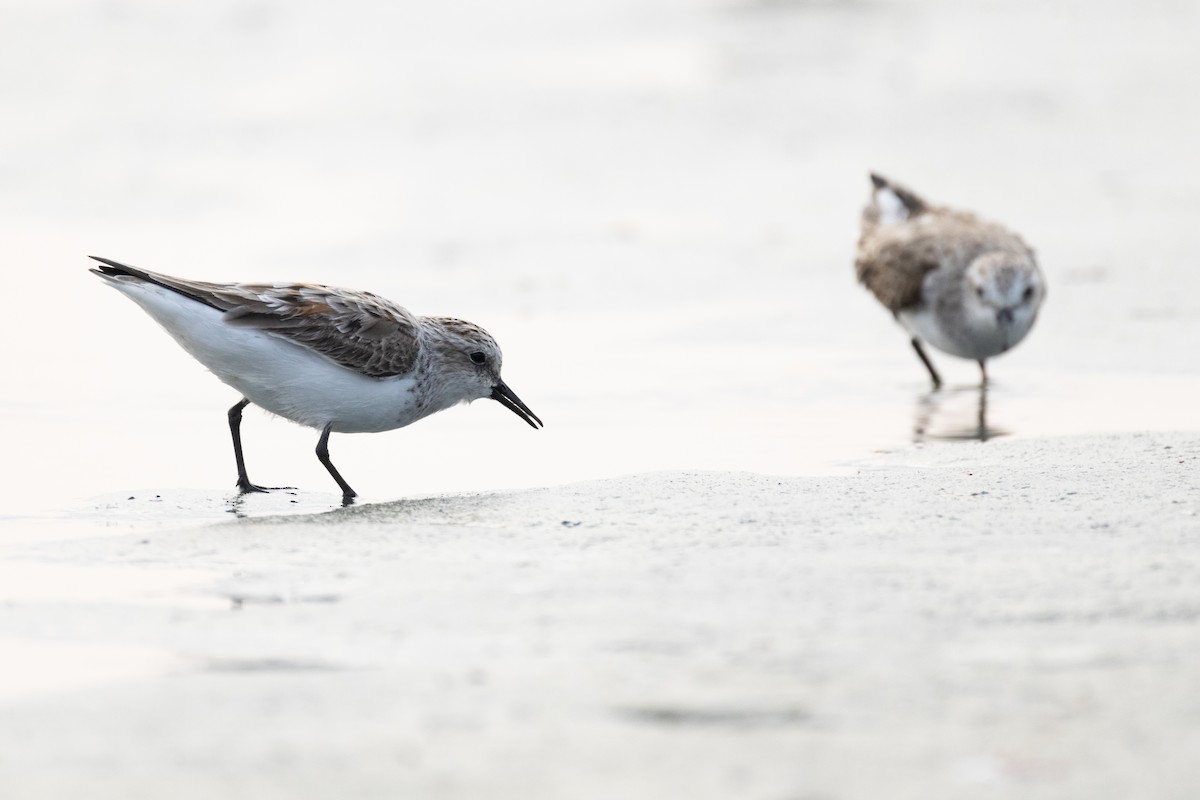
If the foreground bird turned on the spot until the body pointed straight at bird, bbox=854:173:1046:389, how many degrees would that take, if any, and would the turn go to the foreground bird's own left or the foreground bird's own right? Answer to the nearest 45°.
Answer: approximately 45° to the foreground bird's own left

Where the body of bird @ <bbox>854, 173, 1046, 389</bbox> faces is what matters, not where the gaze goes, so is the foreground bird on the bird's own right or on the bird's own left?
on the bird's own right

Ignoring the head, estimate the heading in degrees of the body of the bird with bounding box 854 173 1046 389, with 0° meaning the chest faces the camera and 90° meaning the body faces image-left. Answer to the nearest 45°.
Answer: approximately 315°

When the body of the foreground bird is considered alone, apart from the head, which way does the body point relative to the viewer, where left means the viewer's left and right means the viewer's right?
facing to the right of the viewer

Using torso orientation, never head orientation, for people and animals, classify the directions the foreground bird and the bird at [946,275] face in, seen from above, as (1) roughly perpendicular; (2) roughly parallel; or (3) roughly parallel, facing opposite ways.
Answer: roughly perpendicular
